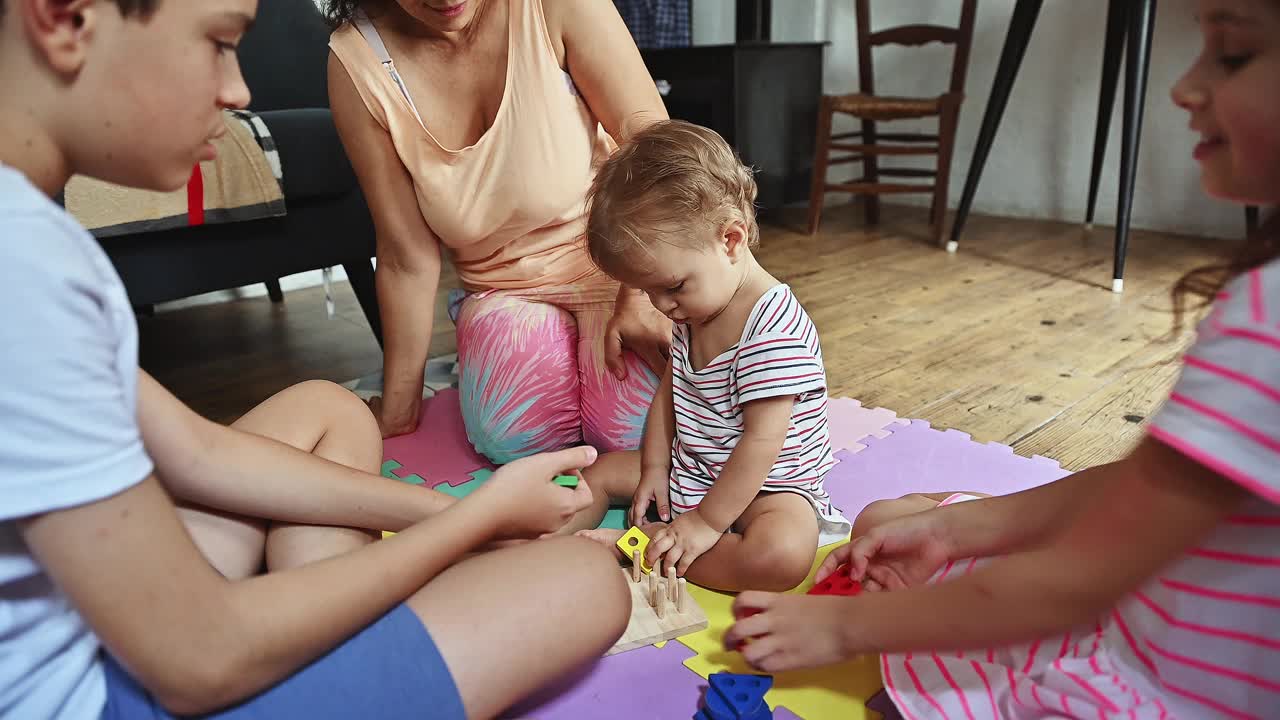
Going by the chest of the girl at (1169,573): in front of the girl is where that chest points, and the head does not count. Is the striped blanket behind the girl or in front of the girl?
in front

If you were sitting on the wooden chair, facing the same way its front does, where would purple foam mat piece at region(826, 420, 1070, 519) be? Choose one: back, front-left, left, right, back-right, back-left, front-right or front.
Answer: front-left

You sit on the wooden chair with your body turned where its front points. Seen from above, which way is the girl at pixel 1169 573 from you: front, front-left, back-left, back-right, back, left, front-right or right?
front-left

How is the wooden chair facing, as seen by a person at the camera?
facing the viewer and to the left of the viewer

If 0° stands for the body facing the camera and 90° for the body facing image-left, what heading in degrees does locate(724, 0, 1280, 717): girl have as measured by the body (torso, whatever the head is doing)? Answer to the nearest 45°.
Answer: approximately 90°

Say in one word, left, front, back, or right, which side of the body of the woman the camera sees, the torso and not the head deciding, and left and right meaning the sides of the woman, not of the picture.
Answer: front

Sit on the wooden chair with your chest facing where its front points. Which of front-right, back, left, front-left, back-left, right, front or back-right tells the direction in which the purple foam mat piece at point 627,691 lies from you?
front-left

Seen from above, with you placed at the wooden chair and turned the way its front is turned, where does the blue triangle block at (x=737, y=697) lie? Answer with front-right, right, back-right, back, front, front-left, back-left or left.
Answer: front-left

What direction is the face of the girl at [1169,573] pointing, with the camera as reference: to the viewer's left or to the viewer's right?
to the viewer's left

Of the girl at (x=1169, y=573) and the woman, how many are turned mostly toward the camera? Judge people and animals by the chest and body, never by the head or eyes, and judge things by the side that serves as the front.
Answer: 1

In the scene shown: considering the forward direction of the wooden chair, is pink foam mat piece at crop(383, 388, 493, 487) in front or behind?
in front
